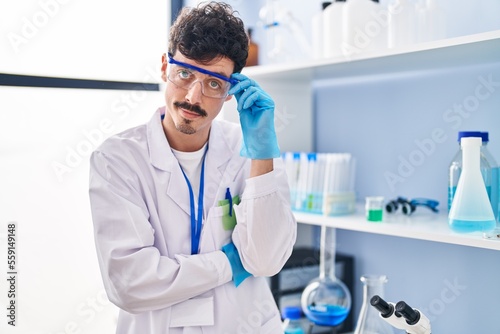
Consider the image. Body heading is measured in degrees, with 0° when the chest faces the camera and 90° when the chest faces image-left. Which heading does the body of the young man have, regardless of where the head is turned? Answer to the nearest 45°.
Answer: approximately 0°

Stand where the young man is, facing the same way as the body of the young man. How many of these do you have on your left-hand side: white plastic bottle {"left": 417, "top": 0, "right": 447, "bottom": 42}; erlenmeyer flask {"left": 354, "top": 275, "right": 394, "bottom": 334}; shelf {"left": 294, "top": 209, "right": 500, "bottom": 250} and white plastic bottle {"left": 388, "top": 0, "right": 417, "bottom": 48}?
4

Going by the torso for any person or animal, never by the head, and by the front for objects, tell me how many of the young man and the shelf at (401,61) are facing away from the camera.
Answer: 0

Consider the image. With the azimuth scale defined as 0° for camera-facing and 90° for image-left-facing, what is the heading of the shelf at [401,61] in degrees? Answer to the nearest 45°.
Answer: approximately 45°

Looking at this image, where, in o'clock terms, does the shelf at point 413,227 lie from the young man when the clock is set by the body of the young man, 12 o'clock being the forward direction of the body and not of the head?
The shelf is roughly at 9 o'clock from the young man.

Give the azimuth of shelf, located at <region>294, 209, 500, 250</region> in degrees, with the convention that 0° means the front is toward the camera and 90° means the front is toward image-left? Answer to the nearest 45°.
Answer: approximately 45°

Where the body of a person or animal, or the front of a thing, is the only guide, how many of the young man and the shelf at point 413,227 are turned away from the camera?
0
